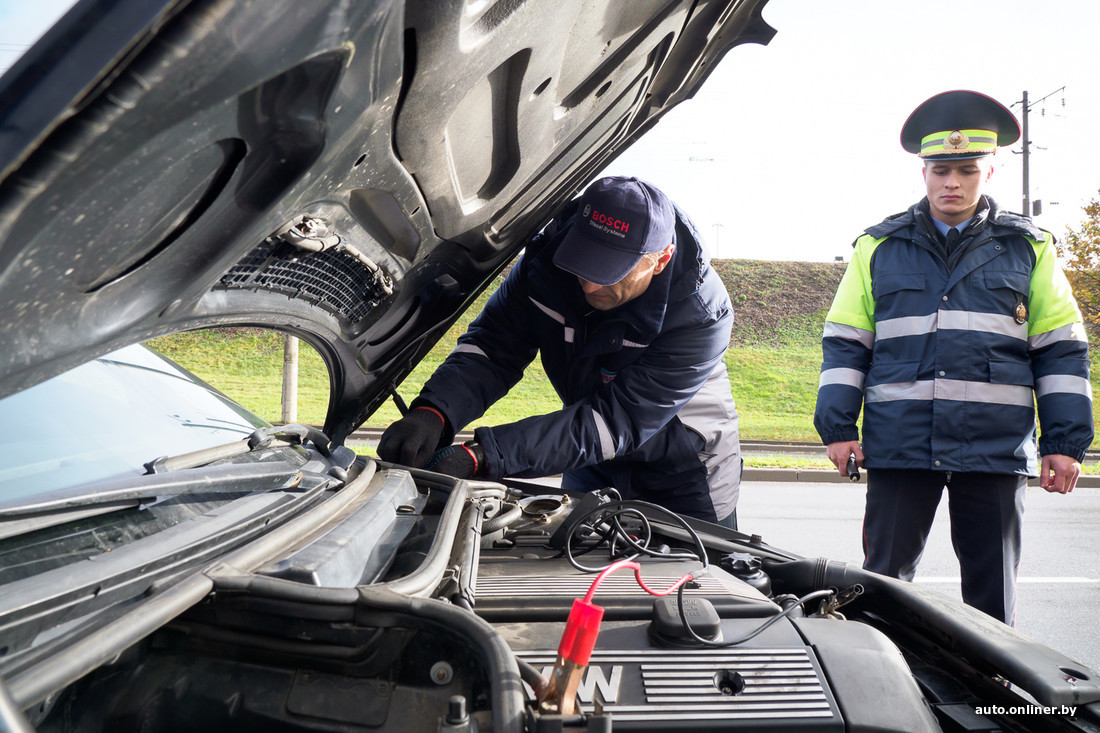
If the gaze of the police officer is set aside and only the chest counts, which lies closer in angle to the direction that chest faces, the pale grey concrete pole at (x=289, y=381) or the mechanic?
the mechanic

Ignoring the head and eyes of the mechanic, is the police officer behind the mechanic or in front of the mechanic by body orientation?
behind

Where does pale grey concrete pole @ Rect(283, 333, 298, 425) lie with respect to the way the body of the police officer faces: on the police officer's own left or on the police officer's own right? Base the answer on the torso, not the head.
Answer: on the police officer's own right

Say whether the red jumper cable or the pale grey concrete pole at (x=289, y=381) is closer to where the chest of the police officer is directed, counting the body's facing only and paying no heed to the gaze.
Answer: the red jumper cable

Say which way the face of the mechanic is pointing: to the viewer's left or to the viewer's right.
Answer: to the viewer's left

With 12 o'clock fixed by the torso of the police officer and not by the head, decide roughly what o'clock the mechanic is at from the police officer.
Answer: The mechanic is roughly at 2 o'clock from the police officer.
